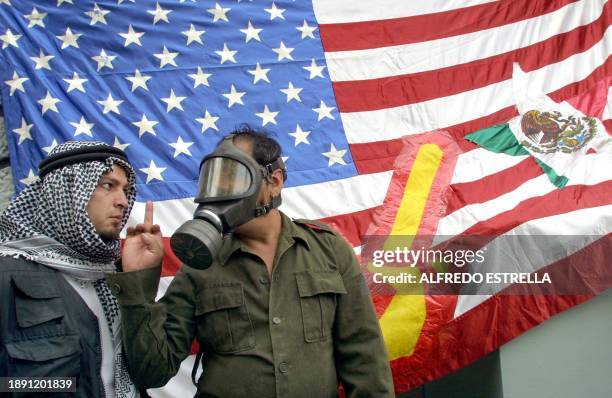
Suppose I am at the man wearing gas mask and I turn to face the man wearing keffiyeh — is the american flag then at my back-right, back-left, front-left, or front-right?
back-right

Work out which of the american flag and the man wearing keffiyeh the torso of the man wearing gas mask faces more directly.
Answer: the man wearing keffiyeh

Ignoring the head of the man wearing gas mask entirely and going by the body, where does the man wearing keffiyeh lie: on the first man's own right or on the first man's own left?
on the first man's own right

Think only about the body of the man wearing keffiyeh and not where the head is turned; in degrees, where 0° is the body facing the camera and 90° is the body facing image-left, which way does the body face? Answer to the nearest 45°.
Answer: approximately 315°

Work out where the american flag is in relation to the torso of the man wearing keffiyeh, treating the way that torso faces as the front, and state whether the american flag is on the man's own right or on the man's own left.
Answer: on the man's own left

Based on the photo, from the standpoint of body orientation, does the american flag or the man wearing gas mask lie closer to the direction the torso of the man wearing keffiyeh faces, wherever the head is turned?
the man wearing gas mask

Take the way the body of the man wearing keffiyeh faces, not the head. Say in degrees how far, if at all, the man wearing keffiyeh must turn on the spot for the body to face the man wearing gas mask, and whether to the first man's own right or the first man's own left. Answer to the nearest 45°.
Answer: approximately 45° to the first man's own left
